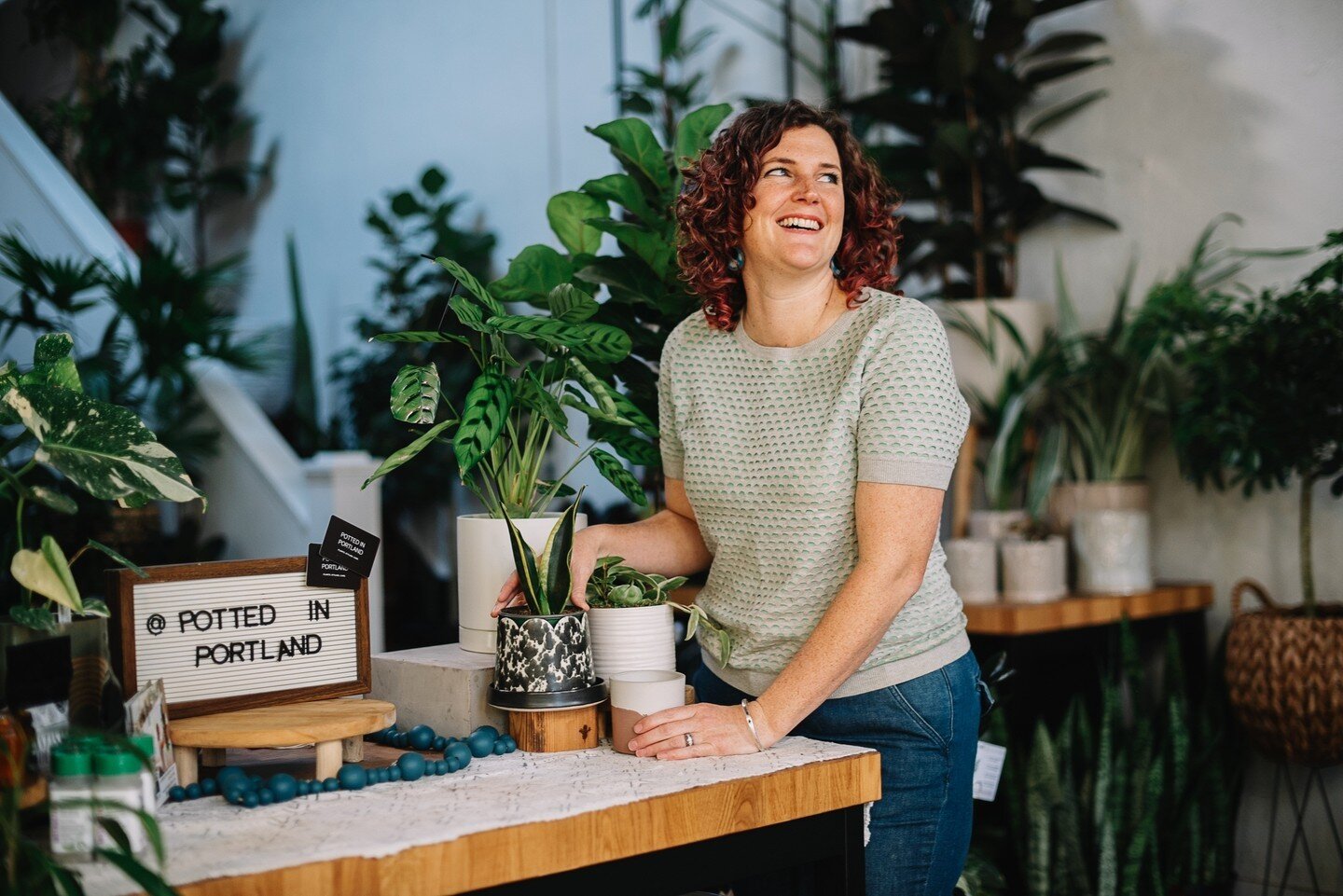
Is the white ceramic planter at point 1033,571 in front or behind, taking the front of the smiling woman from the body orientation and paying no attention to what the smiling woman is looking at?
behind

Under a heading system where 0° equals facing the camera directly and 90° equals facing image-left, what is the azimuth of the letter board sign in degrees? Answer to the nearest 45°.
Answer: approximately 315°

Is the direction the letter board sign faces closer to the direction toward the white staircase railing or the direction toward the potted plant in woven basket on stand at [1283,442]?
the potted plant in woven basket on stand

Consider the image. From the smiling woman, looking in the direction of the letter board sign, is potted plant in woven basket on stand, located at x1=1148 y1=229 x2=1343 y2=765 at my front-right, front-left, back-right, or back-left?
back-right

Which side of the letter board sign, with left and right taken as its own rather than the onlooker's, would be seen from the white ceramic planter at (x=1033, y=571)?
left
